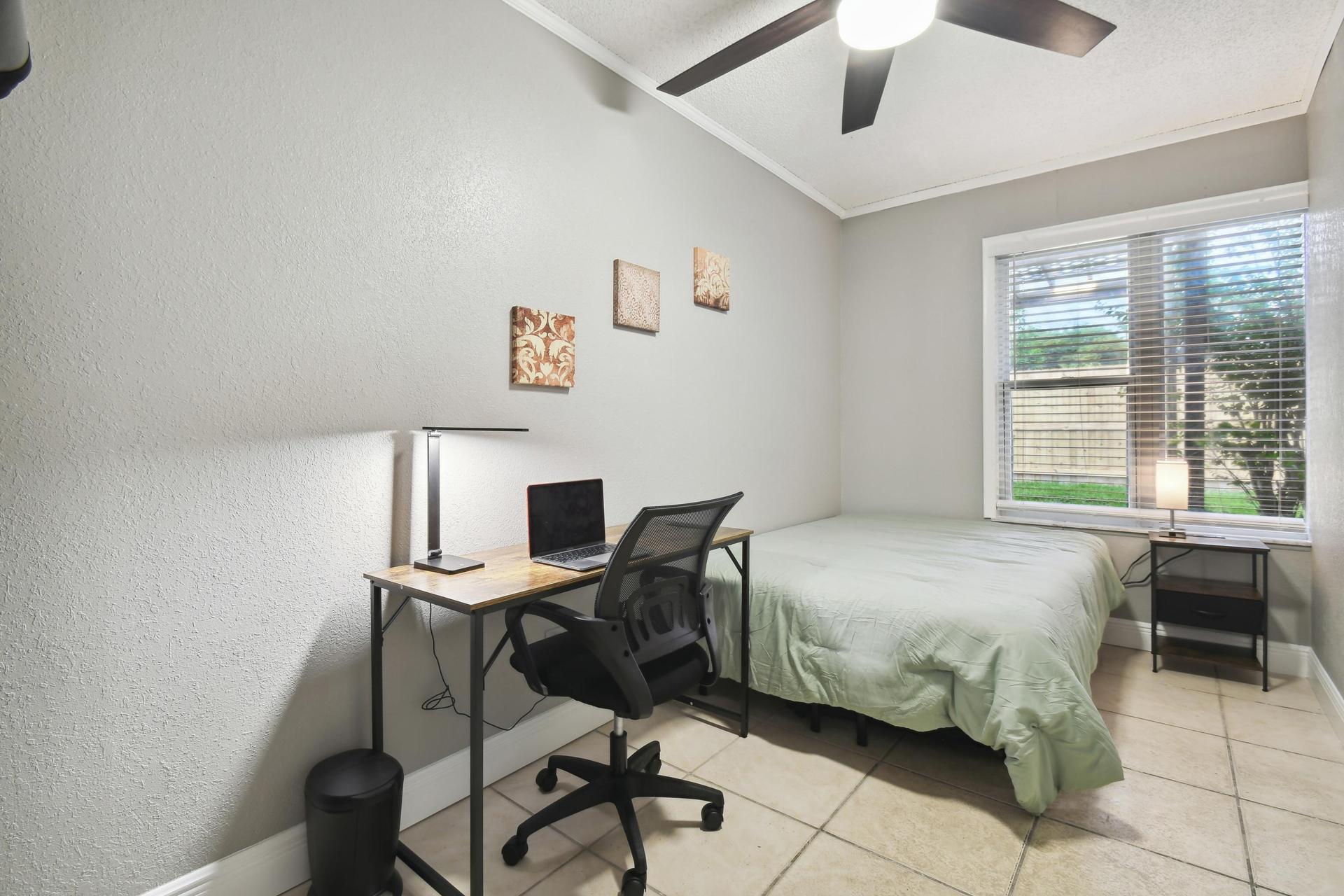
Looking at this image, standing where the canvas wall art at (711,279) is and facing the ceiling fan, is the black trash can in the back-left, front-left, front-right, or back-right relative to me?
front-right

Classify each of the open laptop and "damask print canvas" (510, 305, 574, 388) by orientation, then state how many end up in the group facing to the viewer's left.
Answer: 0

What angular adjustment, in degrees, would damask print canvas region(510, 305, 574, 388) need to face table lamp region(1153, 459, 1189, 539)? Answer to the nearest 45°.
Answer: approximately 45° to its left

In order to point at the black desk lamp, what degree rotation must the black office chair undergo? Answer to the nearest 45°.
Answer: approximately 45° to its left

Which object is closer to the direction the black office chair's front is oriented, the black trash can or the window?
the black trash can

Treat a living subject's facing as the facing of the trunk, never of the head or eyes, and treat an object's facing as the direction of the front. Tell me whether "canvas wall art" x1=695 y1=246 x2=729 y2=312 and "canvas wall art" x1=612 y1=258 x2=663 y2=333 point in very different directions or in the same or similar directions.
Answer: same or similar directions

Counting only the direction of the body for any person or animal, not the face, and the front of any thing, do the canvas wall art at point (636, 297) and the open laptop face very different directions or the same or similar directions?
same or similar directions

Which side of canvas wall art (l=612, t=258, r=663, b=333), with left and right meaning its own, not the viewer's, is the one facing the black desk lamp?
right

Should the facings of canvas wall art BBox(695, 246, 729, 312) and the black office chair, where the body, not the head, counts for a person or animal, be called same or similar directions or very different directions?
very different directions

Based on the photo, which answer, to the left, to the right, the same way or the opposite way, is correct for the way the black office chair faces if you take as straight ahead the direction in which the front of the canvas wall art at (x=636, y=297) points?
the opposite way

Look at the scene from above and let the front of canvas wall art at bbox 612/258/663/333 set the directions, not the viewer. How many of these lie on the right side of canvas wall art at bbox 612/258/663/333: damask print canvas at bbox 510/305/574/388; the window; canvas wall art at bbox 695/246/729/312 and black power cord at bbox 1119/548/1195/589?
1

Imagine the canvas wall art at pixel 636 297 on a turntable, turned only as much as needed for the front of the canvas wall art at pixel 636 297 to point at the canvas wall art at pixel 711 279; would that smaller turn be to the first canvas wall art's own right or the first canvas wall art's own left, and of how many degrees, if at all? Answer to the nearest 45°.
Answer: approximately 90° to the first canvas wall art's own left

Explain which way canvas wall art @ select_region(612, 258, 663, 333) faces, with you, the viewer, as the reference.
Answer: facing the viewer and to the right of the viewer

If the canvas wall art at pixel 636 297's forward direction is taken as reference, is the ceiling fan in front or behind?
in front

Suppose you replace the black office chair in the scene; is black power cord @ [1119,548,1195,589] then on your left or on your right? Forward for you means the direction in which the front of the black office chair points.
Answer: on your right
